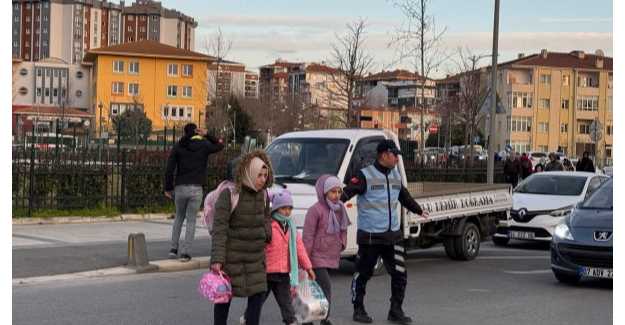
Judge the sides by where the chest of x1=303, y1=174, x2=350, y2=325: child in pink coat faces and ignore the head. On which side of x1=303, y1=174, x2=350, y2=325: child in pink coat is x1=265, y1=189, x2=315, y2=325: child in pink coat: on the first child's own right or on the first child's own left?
on the first child's own right

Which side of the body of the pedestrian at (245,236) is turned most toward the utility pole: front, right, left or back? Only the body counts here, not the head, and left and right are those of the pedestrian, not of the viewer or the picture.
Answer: left

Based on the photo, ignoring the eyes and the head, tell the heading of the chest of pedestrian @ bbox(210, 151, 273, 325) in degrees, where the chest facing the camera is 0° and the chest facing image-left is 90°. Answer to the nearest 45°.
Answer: approximately 315°

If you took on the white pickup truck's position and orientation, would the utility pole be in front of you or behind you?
behind

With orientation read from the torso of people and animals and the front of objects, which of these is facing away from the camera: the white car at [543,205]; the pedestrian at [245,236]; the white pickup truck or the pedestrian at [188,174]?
the pedestrian at [188,174]

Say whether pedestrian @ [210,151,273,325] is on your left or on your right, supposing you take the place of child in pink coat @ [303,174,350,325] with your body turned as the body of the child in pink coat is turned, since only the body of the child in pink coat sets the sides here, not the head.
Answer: on your right

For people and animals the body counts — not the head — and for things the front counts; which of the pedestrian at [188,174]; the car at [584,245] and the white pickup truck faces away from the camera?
the pedestrian

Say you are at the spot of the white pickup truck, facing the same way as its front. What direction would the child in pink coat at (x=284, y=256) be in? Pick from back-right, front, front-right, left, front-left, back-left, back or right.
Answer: front-left

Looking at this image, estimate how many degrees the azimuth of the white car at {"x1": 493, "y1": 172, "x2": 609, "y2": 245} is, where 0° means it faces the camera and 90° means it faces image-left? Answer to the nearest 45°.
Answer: approximately 45°

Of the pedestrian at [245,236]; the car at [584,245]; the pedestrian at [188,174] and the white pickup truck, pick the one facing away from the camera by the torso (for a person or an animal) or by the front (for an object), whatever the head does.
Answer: the pedestrian at [188,174]
